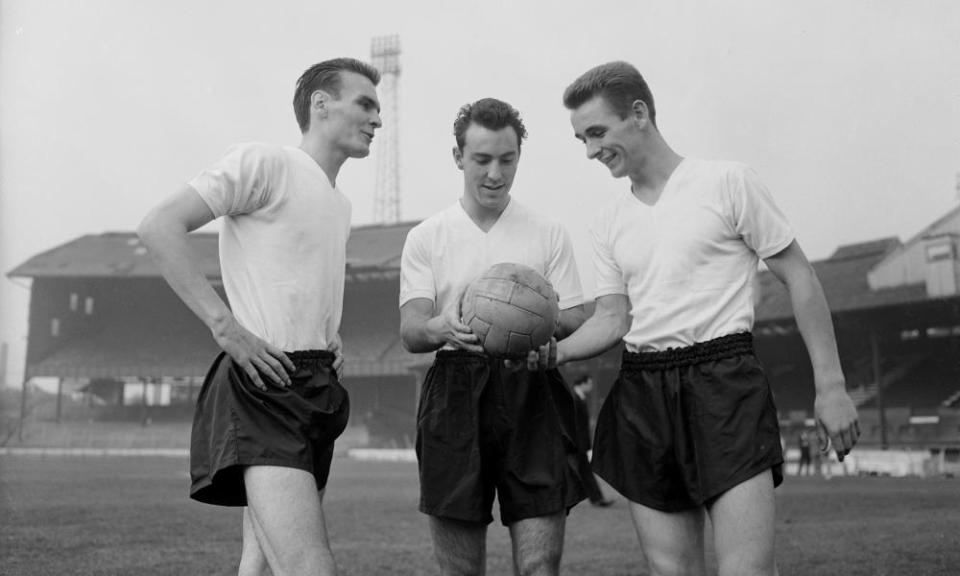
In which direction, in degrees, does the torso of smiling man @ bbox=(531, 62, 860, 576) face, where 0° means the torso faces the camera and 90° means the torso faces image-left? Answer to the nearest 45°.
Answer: approximately 45°

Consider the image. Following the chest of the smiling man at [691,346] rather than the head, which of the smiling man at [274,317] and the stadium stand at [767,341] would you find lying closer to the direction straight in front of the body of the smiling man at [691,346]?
the smiling man

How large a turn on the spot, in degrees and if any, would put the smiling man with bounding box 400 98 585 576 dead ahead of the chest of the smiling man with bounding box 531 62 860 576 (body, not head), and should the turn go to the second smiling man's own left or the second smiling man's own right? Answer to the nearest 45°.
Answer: approximately 45° to the second smiling man's own right

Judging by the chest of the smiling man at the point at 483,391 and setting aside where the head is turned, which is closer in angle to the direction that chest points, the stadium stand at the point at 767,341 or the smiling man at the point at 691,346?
the smiling man

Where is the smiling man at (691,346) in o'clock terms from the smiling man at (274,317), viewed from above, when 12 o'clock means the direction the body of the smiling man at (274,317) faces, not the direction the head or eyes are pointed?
the smiling man at (691,346) is roughly at 11 o'clock from the smiling man at (274,317).

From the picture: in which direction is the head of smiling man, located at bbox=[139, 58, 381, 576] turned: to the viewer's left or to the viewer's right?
to the viewer's right

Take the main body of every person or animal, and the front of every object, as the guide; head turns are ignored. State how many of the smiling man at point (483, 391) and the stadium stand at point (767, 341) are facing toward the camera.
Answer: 2

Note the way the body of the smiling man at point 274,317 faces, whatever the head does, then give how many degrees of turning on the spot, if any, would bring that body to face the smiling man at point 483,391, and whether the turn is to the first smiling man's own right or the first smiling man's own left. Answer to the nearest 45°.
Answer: approximately 45° to the first smiling man's own left

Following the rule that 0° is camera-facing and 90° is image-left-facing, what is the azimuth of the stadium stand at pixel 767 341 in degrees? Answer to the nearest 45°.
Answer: approximately 0°

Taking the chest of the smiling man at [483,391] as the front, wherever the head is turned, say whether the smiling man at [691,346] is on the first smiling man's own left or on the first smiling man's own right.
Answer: on the first smiling man's own left
